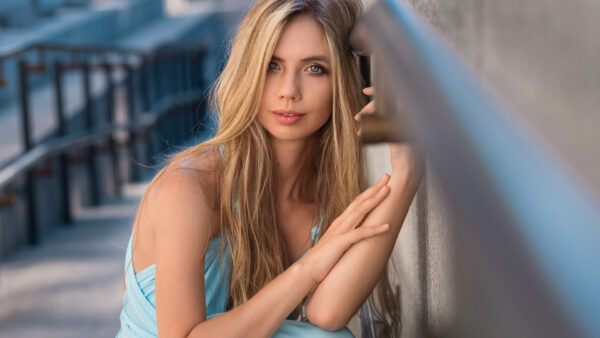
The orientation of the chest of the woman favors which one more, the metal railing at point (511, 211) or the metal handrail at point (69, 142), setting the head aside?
the metal railing

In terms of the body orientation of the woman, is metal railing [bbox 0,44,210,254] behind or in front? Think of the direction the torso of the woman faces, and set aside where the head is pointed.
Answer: behind

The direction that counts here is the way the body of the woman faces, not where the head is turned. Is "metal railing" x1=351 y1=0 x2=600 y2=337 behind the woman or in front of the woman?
in front

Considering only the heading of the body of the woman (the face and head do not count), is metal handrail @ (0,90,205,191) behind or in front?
behind

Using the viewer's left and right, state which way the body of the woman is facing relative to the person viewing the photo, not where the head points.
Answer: facing the viewer and to the right of the viewer
